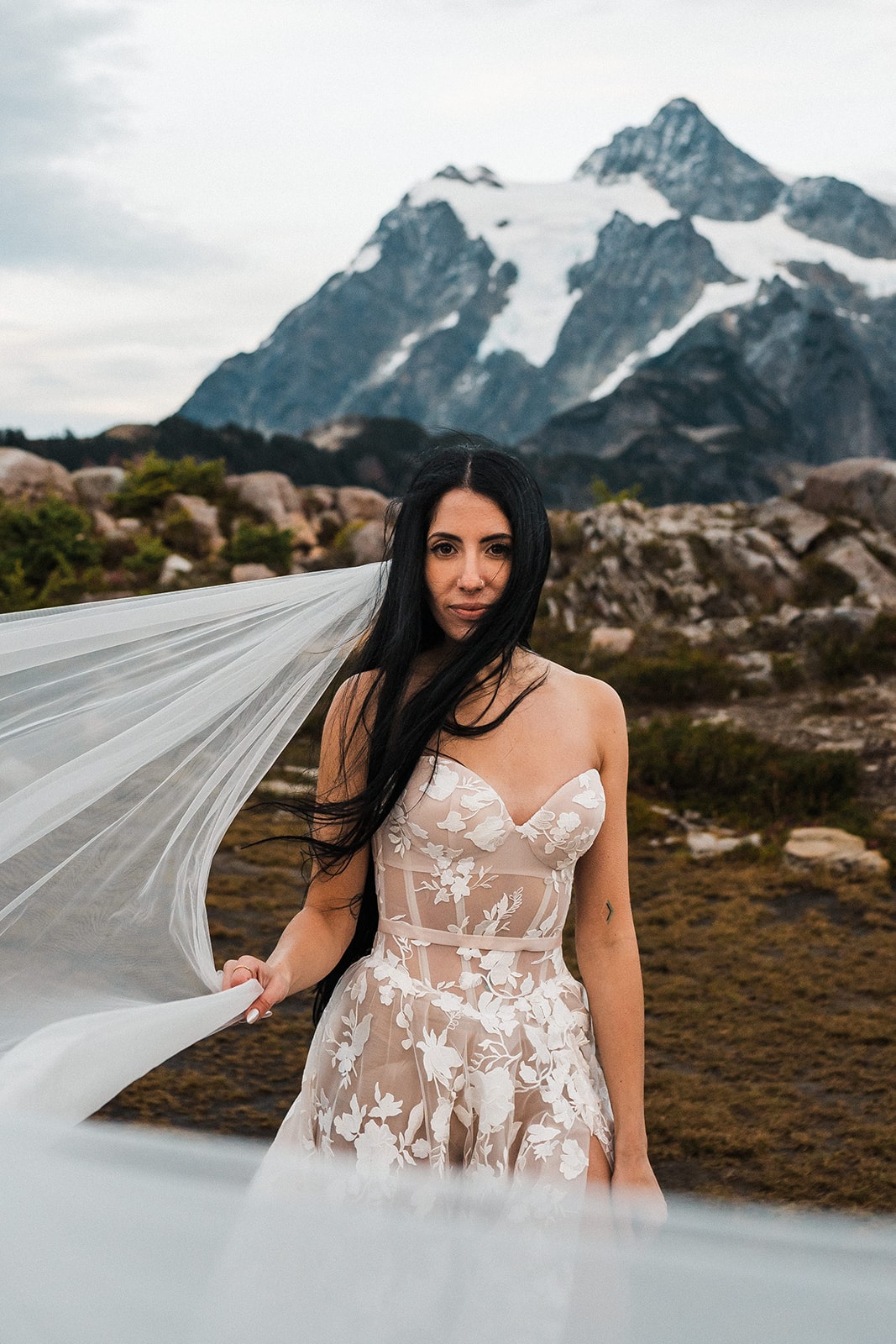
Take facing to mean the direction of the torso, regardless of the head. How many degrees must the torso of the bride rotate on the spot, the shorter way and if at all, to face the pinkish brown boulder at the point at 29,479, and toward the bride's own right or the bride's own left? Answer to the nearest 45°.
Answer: approximately 180°

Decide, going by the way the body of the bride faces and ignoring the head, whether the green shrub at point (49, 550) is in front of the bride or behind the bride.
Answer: behind

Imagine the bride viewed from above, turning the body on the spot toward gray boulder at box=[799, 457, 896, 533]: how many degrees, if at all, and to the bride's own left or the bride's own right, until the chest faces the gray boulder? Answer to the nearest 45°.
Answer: approximately 180°

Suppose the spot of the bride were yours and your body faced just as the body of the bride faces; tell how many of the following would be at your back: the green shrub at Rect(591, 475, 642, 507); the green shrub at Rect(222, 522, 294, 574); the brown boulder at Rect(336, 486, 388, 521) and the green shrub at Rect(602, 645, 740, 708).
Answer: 4

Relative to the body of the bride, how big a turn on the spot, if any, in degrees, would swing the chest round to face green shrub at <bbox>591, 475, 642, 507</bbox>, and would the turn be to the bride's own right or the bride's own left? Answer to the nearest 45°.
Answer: approximately 180°

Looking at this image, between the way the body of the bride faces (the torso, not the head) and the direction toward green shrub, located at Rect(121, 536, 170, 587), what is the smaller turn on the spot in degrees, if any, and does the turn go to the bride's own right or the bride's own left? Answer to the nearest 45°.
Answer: approximately 180°

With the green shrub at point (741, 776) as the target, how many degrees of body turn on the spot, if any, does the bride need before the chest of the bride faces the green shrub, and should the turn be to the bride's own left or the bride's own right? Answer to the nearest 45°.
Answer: approximately 180°

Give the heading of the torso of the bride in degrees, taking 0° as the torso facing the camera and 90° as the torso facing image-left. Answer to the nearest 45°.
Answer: approximately 0°

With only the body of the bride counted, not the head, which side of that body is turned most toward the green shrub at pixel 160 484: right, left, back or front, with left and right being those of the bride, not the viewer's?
back
